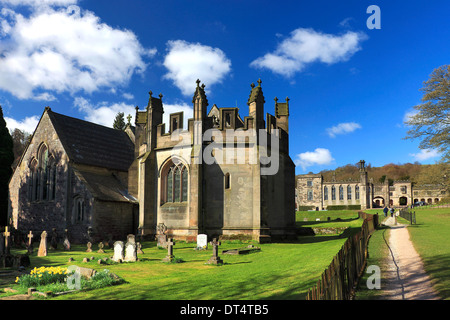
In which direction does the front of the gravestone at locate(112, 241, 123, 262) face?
toward the camera

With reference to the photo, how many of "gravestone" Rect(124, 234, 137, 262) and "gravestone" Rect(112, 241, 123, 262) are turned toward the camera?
2

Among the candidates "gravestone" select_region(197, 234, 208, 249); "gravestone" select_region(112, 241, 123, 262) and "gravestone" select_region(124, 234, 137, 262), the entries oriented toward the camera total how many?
3

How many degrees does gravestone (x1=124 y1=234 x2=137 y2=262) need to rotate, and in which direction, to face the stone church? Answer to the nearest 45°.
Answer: approximately 180°

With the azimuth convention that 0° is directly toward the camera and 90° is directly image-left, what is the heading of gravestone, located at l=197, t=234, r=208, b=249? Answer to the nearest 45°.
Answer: approximately 0°

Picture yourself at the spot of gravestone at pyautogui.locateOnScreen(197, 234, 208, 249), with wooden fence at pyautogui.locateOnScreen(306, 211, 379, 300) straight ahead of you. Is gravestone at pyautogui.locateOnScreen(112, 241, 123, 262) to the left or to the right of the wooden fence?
right

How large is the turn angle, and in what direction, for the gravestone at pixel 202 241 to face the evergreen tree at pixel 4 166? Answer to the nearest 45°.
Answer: approximately 135° to its right

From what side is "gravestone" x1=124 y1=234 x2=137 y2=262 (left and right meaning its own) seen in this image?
front

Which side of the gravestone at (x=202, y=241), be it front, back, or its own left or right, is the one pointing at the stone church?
back

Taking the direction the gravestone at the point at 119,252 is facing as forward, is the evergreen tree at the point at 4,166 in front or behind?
behind
